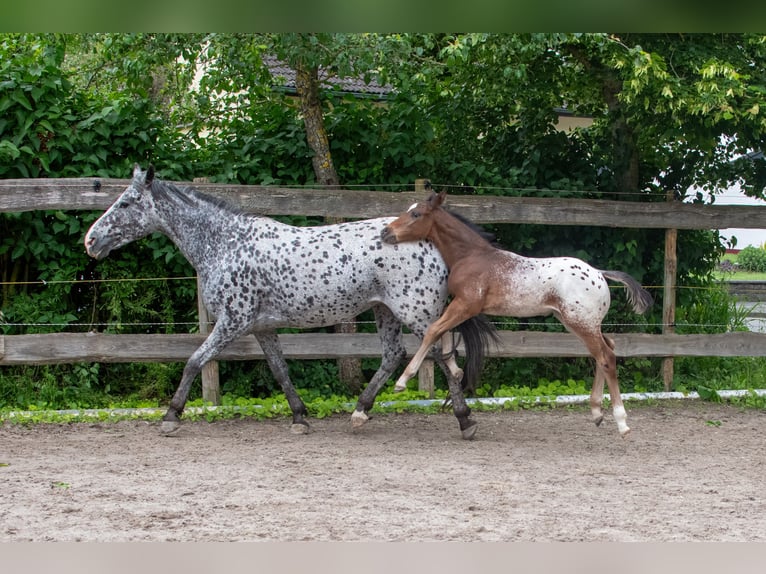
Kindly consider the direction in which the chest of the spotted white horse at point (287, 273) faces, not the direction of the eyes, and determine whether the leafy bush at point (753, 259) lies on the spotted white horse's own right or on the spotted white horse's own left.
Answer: on the spotted white horse's own right

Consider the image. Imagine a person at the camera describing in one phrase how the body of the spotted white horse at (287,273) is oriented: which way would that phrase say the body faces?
to the viewer's left

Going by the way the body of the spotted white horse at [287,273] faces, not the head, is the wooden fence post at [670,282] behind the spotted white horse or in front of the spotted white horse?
behind

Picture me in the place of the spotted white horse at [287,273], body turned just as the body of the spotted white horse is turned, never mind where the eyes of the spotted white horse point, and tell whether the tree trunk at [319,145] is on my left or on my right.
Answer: on my right

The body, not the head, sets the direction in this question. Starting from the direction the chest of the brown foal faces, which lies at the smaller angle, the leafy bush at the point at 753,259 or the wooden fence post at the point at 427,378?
the wooden fence post

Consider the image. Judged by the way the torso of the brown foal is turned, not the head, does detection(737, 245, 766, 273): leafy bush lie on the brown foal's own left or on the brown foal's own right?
on the brown foal's own right

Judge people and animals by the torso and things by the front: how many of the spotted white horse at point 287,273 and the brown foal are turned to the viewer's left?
2

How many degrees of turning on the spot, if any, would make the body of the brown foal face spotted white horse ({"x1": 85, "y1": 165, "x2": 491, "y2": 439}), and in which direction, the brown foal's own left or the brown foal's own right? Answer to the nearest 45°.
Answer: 0° — it already faces it

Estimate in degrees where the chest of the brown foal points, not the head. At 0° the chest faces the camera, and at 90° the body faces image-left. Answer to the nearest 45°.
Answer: approximately 90°
